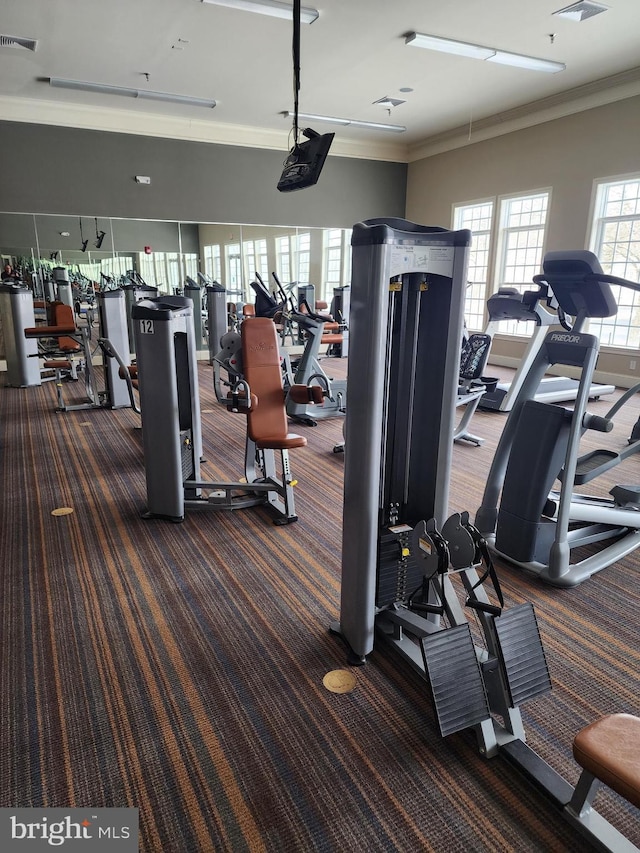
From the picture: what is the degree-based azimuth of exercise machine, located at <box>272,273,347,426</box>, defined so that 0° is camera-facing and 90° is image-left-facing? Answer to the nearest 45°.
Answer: approximately 45°

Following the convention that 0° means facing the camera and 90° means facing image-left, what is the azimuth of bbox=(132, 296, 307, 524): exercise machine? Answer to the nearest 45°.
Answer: approximately 315°

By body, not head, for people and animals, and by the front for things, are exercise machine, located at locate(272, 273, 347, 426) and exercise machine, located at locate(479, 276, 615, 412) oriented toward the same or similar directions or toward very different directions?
same or similar directions

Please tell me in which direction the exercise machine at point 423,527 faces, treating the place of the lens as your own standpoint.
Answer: facing the viewer and to the right of the viewer

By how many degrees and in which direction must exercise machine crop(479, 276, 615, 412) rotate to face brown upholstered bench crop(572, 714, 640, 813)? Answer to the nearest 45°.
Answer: approximately 45° to its left

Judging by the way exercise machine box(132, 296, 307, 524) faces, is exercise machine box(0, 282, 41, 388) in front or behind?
behind

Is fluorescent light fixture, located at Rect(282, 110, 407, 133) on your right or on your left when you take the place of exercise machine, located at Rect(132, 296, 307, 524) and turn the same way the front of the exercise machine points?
on your left

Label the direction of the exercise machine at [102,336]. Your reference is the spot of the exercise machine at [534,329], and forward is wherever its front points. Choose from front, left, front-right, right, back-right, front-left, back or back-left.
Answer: front-right

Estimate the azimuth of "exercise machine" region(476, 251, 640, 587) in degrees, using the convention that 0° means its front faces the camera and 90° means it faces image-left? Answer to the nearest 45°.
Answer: approximately 45°

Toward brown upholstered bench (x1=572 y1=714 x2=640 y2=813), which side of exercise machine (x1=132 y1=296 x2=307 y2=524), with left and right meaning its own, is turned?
front

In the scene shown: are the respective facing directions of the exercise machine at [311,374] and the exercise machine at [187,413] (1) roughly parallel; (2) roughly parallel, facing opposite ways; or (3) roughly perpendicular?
roughly perpendicular

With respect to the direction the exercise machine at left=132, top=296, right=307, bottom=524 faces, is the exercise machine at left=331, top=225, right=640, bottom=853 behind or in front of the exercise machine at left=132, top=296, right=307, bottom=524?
in front

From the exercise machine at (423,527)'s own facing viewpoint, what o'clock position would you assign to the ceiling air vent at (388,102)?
The ceiling air vent is roughly at 7 o'clock from the exercise machine.

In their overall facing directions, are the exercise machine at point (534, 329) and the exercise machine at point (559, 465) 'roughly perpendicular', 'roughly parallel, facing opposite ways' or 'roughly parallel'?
roughly parallel

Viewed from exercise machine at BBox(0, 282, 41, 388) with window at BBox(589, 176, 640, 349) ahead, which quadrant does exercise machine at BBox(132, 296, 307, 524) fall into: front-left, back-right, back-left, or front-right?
front-right

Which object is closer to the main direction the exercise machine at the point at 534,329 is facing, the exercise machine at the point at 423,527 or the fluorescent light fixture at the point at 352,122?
the exercise machine
